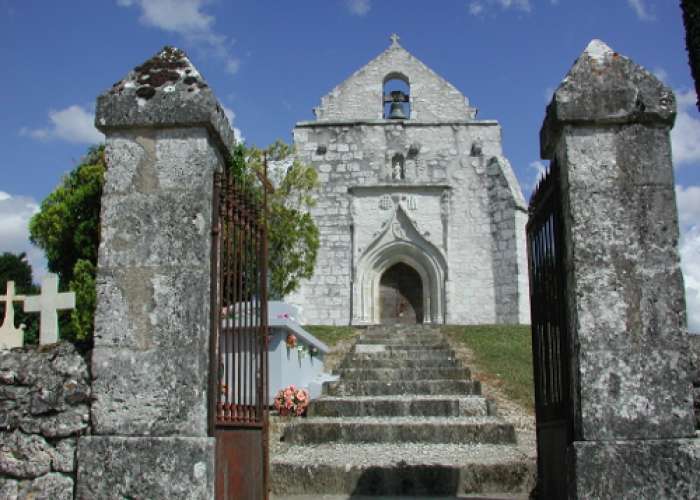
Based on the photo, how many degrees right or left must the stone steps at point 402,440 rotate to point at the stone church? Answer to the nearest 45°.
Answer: approximately 180°

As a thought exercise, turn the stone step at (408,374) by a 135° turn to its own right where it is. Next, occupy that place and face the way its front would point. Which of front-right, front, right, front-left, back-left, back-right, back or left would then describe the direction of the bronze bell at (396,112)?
front-right

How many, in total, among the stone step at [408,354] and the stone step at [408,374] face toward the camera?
2

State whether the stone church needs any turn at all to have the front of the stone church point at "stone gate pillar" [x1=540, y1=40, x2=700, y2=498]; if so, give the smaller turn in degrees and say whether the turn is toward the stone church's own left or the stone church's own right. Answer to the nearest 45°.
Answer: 0° — it already faces it

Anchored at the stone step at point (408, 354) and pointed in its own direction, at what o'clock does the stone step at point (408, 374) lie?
the stone step at point (408, 374) is roughly at 12 o'clock from the stone step at point (408, 354).
